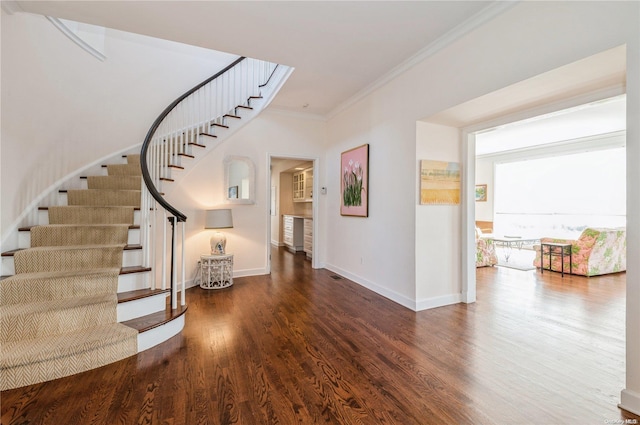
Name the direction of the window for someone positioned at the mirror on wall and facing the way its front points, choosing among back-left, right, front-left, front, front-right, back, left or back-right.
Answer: left

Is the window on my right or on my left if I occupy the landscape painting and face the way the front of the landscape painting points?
on my left

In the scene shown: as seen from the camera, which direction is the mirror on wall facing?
toward the camera

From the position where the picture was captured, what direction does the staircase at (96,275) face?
facing the viewer

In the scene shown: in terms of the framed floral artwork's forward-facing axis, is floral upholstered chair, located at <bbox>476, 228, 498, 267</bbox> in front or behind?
behind

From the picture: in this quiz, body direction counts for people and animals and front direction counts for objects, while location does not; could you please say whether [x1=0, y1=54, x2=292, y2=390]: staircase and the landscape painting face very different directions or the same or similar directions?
same or similar directions

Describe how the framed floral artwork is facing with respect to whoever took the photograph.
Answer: facing the viewer and to the left of the viewer

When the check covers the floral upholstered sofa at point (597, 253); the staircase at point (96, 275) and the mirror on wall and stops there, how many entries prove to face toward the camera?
2

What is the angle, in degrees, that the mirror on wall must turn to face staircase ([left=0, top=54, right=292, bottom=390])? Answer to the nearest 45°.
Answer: approximately 45° to its right

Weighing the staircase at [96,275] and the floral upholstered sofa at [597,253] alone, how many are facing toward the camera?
1

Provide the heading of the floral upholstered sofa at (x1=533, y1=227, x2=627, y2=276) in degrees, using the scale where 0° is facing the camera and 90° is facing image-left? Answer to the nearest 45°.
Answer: approximately 135°

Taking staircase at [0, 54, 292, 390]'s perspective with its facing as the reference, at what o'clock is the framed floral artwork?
The framed floral artwork is roughly at 9 o'clock from the staircase.

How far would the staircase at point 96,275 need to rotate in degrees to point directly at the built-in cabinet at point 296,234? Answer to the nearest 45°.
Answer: approximately 135° to its left

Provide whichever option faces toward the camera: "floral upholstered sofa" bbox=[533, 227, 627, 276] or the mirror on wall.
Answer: the mirror on wall

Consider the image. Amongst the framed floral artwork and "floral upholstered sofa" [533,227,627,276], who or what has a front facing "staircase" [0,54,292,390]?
the framed floral artwork
